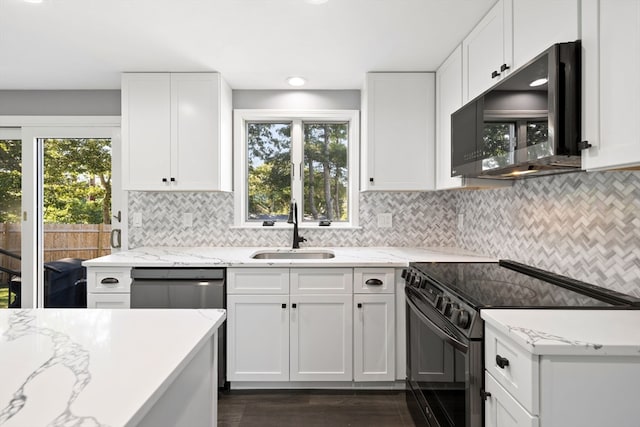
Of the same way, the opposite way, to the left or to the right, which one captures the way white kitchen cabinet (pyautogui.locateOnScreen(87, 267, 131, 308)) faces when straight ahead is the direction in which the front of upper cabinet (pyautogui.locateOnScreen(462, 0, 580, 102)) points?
to the left

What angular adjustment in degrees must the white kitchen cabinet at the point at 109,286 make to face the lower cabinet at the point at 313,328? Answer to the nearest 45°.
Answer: approximately 45° to its left

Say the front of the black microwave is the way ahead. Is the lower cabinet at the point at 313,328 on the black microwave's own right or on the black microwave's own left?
on the black microwave's own right

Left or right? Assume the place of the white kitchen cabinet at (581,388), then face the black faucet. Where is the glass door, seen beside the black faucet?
left

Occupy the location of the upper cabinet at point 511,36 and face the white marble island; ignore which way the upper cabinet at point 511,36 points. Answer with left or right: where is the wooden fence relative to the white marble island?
right

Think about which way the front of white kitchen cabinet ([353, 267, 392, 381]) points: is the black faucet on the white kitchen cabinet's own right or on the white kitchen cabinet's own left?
on the white kitchen cabinet's own right

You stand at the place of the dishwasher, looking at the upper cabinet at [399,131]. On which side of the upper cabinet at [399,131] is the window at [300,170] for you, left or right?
left
